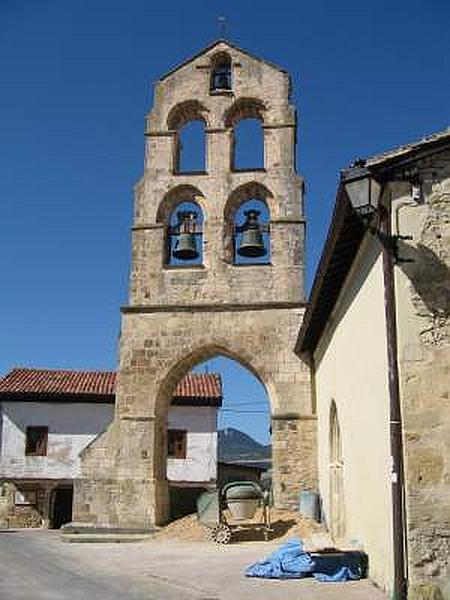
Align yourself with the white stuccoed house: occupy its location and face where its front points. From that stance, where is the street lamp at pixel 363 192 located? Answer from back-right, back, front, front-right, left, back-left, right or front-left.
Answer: front

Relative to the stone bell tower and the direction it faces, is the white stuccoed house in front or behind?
behind

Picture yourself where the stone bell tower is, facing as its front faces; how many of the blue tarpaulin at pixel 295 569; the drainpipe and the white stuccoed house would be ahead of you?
2

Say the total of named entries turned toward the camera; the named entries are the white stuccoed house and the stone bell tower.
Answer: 2

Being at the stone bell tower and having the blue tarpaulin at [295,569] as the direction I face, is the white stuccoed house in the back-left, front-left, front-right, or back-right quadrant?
back-right

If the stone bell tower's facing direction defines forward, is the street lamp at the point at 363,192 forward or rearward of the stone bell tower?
forward

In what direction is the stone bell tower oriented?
toward the camera

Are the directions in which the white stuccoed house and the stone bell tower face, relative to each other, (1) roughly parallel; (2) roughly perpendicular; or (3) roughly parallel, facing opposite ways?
roughly parallel

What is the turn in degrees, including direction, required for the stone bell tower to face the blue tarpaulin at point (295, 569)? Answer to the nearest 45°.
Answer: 0° — it already faces it
